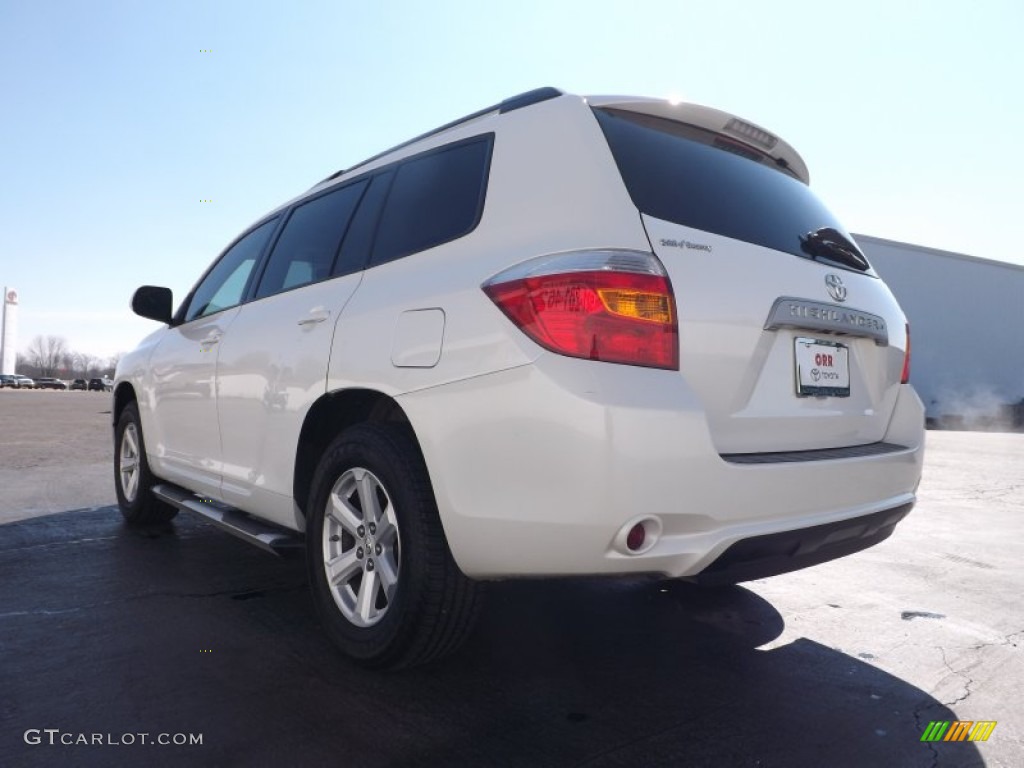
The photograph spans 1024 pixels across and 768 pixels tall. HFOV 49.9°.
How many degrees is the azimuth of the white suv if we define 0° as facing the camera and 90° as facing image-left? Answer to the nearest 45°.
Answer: approximately 135°

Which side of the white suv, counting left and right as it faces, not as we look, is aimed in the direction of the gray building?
right
